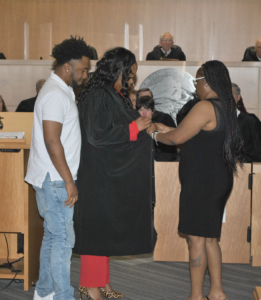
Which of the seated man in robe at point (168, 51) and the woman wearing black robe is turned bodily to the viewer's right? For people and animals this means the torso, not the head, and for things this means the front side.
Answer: the woman wearing black robe

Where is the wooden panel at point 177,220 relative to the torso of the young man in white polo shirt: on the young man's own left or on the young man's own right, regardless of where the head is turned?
on the young man's own left

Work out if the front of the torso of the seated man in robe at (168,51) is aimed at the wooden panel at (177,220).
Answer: yes

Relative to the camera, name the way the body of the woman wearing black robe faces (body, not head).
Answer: to the viewer's right

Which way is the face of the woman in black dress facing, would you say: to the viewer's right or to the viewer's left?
to the viewer's left

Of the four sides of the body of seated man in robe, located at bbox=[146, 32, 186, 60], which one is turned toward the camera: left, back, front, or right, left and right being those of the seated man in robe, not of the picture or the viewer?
front

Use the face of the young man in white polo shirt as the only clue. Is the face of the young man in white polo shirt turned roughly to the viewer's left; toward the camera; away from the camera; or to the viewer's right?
to the viewer's right

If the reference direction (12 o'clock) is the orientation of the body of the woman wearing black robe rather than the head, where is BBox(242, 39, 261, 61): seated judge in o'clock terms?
The seated judge is roughly at 10 o'clock from the woman wearing black robe.
